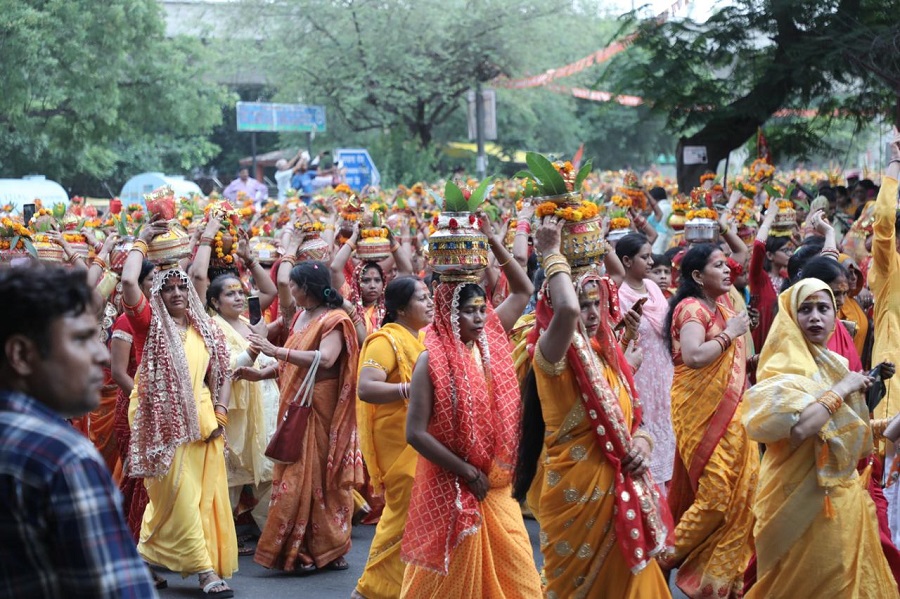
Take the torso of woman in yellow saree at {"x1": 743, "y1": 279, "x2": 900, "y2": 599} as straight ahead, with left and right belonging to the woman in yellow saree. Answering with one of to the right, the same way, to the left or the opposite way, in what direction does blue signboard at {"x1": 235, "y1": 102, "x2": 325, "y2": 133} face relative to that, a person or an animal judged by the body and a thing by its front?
the same way

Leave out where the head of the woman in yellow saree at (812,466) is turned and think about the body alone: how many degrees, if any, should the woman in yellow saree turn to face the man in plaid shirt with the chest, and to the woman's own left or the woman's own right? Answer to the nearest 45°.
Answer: approximately 90° to the woman's own right

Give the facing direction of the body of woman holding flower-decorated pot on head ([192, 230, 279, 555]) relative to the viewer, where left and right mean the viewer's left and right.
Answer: facing the viewer and to the right of the viewer

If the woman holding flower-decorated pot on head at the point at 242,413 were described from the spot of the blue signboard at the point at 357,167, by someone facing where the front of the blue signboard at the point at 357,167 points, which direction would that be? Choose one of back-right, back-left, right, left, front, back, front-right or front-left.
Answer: front

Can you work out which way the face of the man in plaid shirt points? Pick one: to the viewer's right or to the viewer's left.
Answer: to the viewer's right

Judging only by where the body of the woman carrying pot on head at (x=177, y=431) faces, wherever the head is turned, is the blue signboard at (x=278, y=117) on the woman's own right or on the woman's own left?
on the woman's own left

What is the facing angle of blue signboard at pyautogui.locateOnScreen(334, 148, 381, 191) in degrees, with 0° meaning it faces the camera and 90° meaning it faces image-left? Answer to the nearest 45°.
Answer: approximately 0°

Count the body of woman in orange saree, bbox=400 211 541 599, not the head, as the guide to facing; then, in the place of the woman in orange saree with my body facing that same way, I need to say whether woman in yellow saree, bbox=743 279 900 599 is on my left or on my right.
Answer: on my left

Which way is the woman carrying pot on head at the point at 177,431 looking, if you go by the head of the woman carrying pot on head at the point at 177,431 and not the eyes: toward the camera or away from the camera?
toward the camera

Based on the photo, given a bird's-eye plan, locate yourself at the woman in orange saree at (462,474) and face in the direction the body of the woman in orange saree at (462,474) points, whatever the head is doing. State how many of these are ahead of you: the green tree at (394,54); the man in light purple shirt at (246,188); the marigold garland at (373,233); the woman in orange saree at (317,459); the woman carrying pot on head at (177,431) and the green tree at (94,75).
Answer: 0

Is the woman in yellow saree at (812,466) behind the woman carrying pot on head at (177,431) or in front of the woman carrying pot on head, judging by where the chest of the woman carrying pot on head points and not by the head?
in front

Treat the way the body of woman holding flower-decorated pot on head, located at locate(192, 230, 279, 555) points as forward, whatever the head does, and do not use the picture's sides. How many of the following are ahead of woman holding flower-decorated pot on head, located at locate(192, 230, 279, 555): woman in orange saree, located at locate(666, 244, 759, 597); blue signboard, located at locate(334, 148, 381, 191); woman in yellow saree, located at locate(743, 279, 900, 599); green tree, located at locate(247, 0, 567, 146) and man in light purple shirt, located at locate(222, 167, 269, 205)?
2

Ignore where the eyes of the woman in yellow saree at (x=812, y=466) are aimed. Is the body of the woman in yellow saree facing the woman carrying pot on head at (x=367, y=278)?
no

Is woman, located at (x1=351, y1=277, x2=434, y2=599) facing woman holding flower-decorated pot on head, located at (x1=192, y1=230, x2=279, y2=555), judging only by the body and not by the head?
no

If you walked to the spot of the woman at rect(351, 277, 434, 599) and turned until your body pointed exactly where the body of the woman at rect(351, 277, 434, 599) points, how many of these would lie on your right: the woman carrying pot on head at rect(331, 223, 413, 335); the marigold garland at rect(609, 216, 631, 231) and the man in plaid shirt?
1
